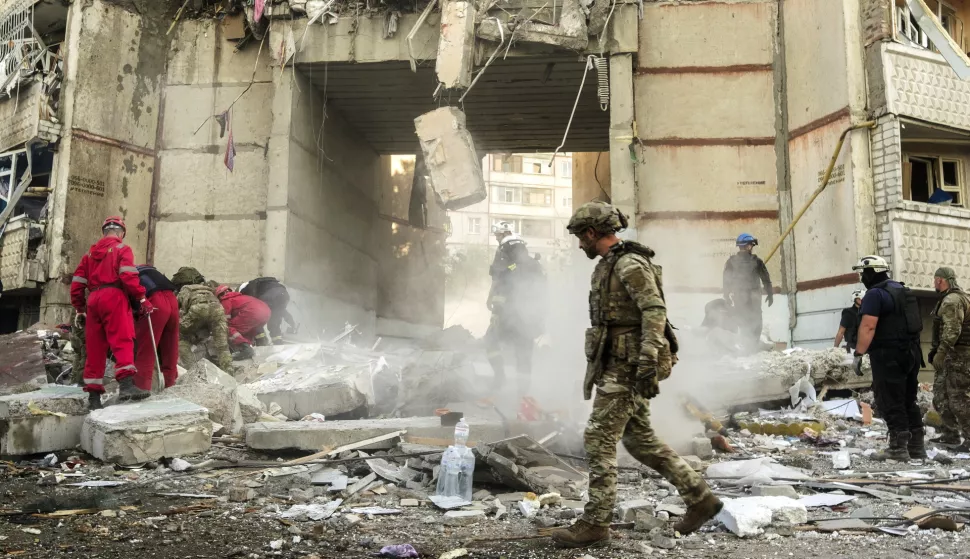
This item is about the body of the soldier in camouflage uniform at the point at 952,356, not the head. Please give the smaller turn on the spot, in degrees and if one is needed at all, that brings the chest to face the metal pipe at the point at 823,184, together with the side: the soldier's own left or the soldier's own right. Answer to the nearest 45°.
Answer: approximately 45° to the soldier's own right

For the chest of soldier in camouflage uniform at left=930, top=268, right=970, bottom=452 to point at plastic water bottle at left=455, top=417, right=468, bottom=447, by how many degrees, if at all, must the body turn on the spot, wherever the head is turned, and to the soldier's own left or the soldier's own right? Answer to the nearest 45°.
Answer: approximately 45° to the soldier's own left

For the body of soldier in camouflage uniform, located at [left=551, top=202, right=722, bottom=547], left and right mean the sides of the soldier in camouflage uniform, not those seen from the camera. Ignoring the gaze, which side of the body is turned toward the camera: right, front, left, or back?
left

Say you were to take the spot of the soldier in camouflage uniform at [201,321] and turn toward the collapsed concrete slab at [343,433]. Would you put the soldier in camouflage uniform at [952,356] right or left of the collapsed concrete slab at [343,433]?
left

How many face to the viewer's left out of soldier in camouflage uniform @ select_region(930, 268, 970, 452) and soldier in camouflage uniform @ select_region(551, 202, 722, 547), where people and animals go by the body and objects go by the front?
2

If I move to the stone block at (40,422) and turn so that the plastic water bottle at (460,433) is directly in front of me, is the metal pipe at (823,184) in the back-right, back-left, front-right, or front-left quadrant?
front-left

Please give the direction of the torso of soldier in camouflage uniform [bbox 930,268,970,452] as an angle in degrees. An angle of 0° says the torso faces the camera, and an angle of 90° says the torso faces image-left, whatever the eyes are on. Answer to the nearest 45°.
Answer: approximately 90°

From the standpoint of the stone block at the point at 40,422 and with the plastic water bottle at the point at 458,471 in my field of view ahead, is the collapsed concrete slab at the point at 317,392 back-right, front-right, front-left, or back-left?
front-left

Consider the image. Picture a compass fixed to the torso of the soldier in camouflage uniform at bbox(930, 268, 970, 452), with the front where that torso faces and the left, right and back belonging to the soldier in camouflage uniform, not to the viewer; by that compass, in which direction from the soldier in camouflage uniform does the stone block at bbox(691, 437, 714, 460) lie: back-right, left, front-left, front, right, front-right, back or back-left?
front-left
